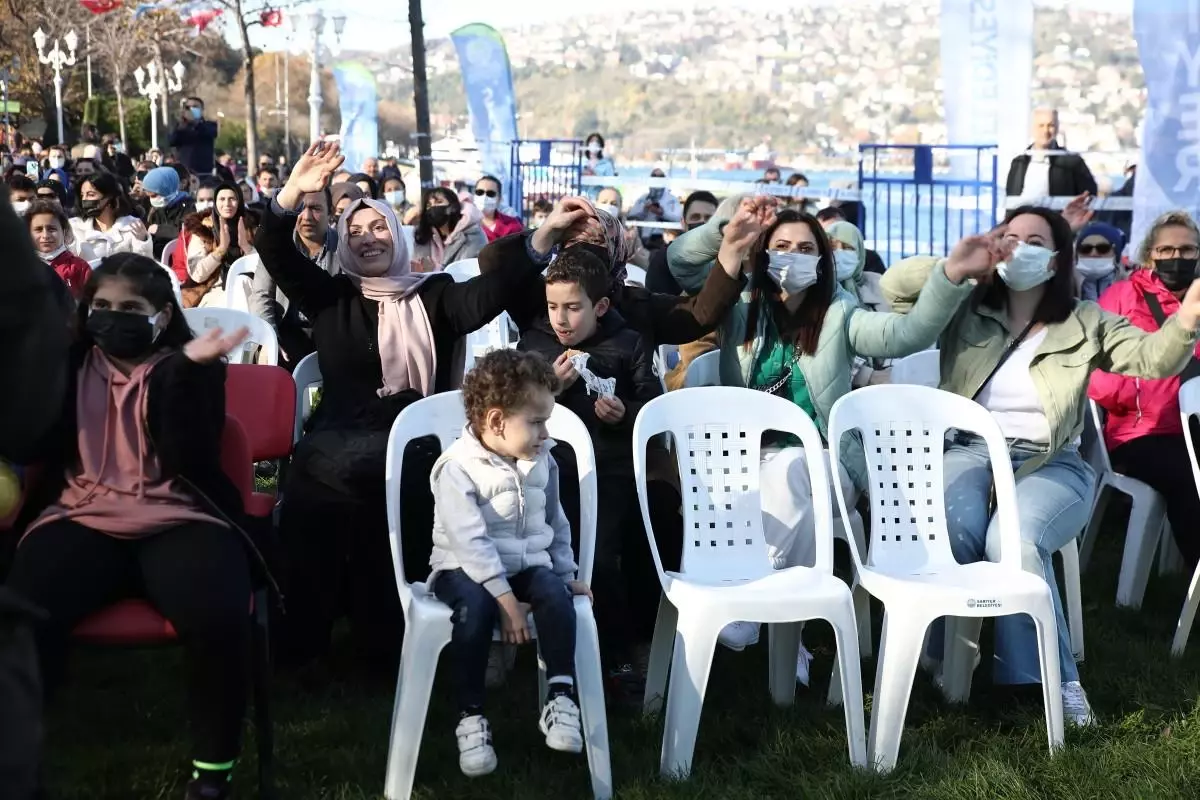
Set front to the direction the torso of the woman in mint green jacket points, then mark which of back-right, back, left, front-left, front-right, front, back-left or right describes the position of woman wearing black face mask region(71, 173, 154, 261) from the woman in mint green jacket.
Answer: back-right

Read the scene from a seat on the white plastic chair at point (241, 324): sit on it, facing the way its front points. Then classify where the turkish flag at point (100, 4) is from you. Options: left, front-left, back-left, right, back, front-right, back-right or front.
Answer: back

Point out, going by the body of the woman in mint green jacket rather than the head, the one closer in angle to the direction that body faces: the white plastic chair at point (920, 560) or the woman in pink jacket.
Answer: the white plastic chair

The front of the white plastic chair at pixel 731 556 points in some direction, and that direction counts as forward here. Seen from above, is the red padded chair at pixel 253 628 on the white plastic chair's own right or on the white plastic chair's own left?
on the white plastic chair's own right

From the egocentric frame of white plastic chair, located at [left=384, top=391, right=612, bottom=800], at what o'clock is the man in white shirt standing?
The man in white shirt standing is roughly at 7 o'clock from the white plastic chair.

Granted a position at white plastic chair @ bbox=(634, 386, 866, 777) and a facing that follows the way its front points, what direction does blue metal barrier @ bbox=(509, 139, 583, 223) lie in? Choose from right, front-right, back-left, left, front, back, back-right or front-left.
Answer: back

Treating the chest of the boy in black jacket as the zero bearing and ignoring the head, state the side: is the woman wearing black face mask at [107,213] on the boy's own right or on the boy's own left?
on the boy's own right
